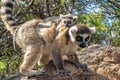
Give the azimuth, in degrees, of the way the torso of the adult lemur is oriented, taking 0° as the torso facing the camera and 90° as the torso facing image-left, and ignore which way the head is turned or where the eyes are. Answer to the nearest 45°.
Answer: approximately 270°
